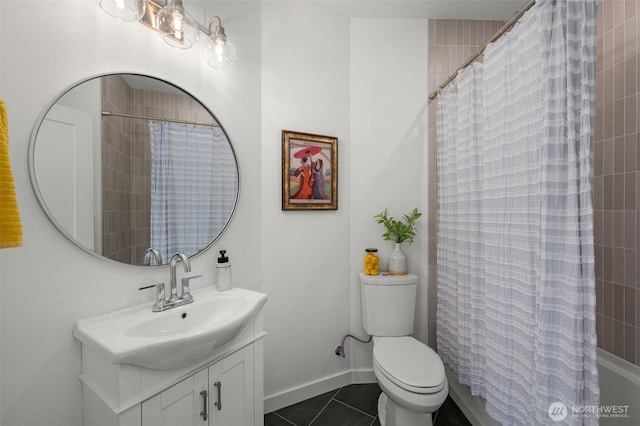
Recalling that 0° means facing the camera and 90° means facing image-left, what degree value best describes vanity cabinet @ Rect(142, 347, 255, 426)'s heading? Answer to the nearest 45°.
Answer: approximately 315°

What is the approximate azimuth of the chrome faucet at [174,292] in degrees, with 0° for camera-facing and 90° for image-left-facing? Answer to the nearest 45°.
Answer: approximately 315°
